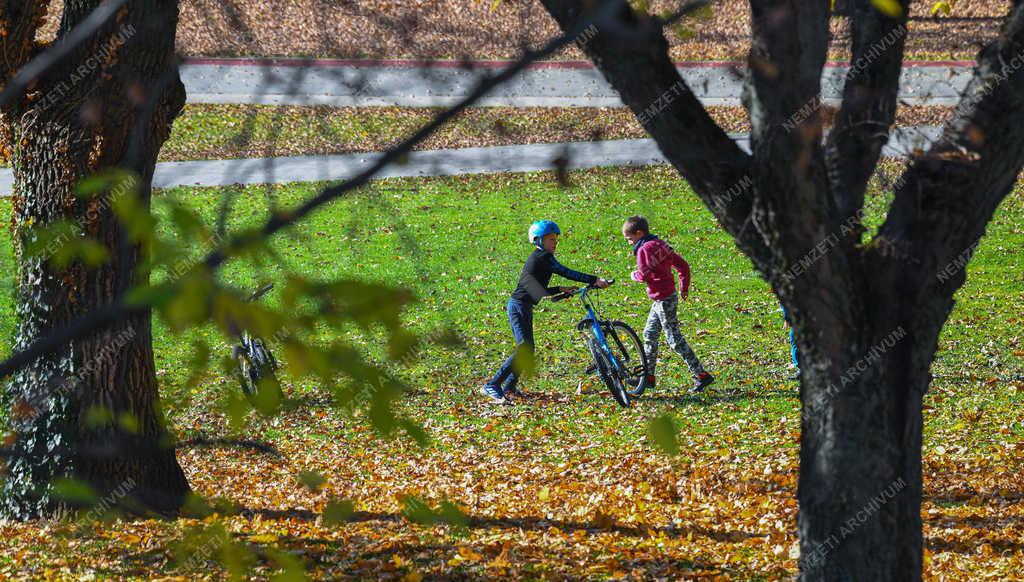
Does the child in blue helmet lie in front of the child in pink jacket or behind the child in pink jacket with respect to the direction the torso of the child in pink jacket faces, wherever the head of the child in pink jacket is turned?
in front

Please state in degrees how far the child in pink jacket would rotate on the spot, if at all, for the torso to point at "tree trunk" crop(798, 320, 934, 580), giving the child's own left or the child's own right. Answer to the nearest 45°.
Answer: approximately 90° to the child's own left

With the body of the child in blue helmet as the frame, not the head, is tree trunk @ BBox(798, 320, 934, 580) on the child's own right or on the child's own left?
on the child's own right

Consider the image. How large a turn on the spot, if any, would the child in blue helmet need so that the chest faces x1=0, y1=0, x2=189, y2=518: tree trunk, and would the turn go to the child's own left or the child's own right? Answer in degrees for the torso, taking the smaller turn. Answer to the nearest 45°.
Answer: approximately 135° to the child's own right

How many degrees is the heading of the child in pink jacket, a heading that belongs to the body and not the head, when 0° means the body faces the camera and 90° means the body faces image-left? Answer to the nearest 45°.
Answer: approximately 90°

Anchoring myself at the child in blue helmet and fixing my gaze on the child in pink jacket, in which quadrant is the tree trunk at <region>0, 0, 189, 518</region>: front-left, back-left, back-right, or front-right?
back-right

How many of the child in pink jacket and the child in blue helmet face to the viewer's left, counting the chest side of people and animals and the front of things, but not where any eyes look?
1

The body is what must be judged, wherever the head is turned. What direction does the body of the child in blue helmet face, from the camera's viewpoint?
to the viewer's right

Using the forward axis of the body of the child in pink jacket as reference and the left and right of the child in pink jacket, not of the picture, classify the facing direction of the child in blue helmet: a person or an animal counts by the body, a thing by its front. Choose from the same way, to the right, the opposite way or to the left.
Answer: the opposite way
